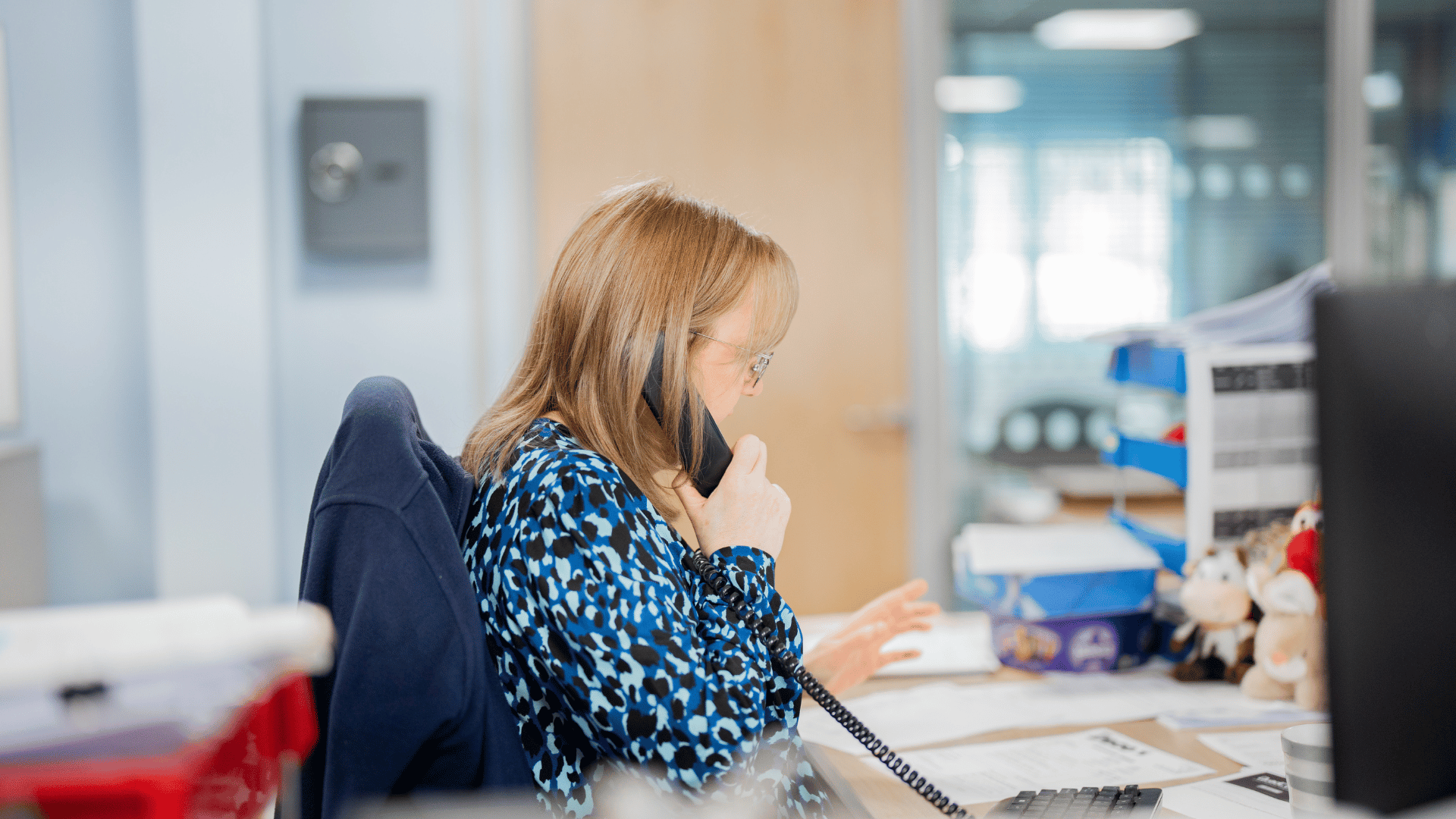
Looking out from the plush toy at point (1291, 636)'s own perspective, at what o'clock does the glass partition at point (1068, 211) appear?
The glass partition is roughly at 4 o'clock from the plush toy.

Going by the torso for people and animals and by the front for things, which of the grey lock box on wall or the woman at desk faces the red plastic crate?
the grey lock box on wall

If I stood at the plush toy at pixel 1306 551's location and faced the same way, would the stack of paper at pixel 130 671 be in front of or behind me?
in front

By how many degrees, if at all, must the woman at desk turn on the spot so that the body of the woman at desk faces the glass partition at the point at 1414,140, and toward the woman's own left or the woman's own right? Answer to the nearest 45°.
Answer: approximately 45° to the woman's own left

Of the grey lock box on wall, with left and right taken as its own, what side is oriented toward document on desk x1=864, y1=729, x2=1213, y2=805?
front

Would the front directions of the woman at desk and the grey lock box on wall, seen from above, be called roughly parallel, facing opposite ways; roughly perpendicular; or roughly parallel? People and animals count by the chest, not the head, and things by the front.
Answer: roughly perpendicular

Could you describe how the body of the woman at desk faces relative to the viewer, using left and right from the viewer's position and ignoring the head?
facing to the right of the viewer

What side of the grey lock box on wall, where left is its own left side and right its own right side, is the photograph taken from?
front

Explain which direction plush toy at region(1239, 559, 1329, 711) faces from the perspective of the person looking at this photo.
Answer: facing the viewer and to the left of the viewer

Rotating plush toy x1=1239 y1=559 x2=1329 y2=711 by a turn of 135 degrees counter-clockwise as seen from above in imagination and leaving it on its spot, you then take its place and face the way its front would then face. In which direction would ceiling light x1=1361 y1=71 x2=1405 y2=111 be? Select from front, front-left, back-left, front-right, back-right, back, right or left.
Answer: left

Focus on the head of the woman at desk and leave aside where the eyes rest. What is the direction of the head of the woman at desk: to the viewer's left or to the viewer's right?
to the viewer's right

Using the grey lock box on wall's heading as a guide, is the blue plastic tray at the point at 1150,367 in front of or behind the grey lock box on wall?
in front

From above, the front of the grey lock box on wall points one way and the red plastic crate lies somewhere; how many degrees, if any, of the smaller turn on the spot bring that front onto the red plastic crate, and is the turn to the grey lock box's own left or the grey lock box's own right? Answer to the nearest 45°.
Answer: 0° — it already faces it
